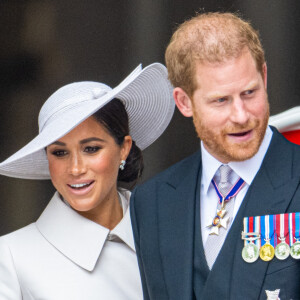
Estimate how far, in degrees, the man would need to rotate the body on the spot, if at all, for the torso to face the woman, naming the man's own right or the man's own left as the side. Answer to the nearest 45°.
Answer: approximately 135° to the man's own right

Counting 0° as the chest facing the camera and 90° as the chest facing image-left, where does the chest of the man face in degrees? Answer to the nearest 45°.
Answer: approximately 0°
